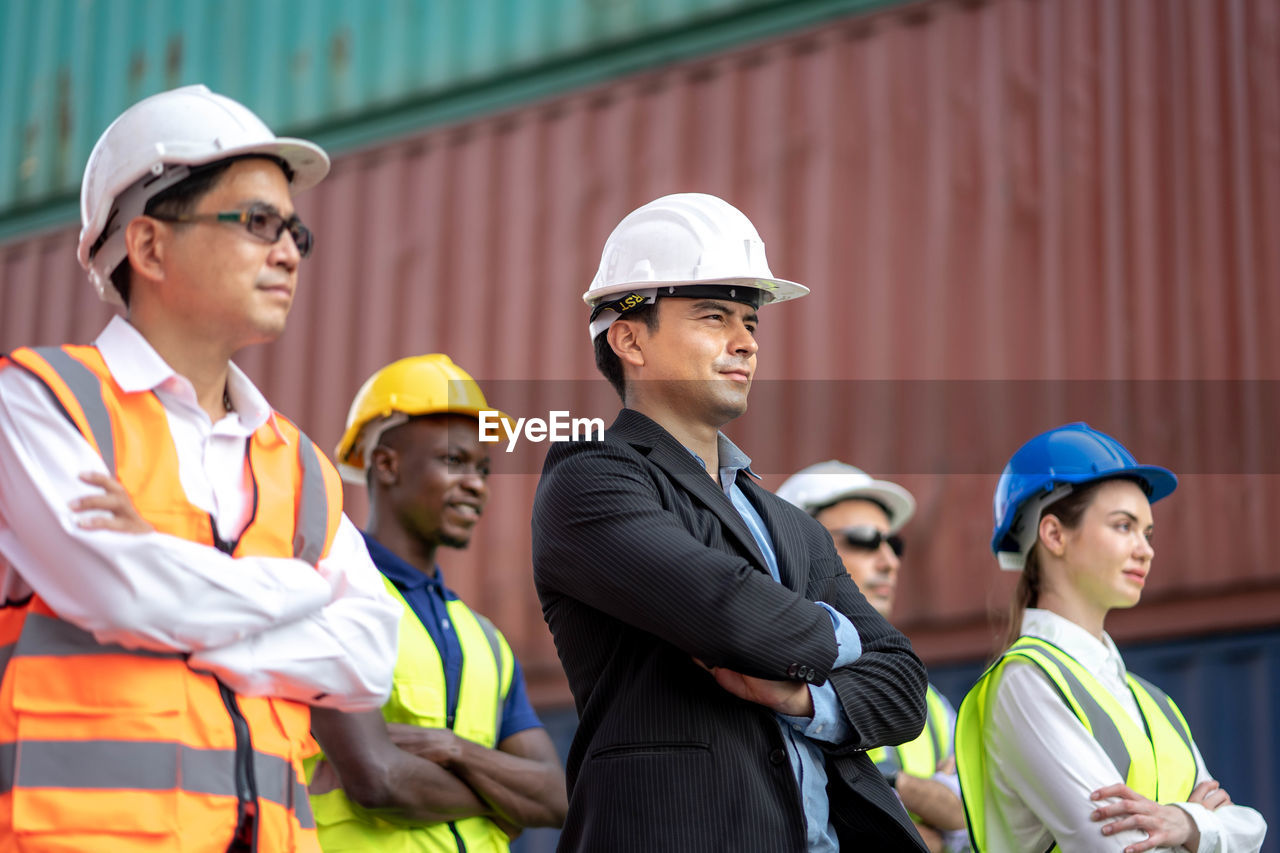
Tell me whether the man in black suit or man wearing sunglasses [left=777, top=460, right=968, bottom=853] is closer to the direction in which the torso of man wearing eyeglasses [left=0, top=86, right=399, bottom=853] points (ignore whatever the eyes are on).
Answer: the man in black suit

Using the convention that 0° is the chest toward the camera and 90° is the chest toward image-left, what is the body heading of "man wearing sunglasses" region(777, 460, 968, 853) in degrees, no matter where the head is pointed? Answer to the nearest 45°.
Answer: approximately 315°

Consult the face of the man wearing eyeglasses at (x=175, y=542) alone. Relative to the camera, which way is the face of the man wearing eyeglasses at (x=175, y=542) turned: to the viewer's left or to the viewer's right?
to the viewer's right

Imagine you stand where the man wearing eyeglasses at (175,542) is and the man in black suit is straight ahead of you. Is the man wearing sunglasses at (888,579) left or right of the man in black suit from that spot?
left

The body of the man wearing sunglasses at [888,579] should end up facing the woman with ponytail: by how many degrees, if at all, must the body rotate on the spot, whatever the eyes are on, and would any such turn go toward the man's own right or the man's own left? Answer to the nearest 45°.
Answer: approximately 45° to the man's own right

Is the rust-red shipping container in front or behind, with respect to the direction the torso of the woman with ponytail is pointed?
behind

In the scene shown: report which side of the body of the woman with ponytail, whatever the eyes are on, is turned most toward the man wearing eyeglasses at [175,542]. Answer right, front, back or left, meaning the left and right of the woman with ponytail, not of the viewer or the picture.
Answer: right

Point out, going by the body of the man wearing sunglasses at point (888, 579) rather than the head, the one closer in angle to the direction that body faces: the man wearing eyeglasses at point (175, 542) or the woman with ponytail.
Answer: the woman with ponytail

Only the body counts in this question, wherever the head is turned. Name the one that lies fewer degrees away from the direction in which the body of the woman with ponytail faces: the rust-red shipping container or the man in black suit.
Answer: the man in black suit

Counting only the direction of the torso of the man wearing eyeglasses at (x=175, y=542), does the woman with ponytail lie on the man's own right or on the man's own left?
on the man's own left

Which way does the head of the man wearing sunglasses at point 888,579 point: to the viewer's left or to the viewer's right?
to the viewer's right
